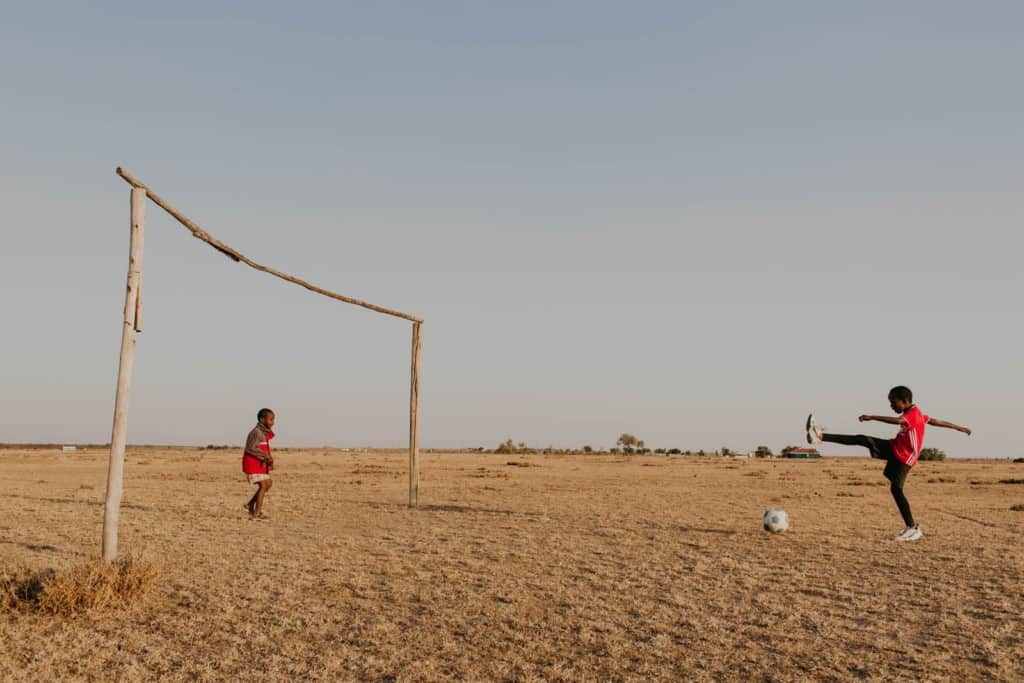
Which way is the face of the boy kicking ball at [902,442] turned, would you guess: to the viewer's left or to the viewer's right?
to the viewer's left

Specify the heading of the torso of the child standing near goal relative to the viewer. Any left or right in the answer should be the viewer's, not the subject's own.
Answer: facing to the right of the viewer

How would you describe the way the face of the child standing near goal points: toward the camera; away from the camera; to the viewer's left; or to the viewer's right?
to the viewer's right

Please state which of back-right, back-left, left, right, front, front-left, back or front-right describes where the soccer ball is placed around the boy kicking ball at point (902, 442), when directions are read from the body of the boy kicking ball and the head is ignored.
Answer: front

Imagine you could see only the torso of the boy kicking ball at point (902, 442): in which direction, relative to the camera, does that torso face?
to the viewer's left

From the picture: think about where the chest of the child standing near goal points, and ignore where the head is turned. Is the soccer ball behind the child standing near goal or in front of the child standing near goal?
in front

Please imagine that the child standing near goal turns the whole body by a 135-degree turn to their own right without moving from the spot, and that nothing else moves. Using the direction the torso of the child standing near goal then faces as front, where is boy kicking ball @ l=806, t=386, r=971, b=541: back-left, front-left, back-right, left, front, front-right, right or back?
left
